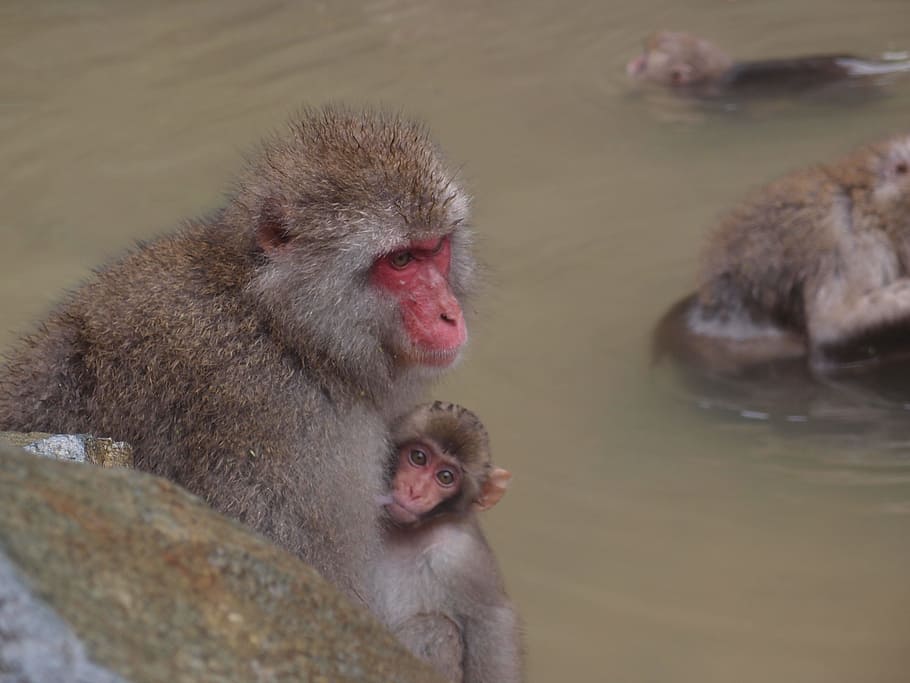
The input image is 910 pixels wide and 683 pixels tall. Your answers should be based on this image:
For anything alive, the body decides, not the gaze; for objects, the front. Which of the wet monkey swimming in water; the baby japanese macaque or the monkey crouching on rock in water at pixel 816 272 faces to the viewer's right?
the monkey crouching on rock in water

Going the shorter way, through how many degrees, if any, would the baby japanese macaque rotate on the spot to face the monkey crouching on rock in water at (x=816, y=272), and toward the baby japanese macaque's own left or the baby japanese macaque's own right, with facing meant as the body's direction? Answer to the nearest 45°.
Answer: approximately 180°

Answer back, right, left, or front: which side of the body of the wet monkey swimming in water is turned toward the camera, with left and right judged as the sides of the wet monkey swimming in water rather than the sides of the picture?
left

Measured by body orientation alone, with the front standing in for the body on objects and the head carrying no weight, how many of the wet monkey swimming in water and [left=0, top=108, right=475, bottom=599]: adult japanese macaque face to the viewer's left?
1

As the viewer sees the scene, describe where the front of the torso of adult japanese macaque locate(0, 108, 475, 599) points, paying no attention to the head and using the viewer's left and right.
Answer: facing to the right of the viewer

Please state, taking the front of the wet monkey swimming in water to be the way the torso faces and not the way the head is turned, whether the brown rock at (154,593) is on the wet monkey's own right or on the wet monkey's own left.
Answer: on the wet monkey's own left

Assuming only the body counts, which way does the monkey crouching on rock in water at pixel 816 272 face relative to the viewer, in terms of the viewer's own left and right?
facing to the right of the viewer

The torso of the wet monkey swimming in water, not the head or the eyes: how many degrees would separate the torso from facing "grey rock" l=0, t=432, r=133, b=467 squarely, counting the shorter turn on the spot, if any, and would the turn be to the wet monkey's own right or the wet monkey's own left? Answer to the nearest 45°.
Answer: approximately 90° to the wet monkey's own left
